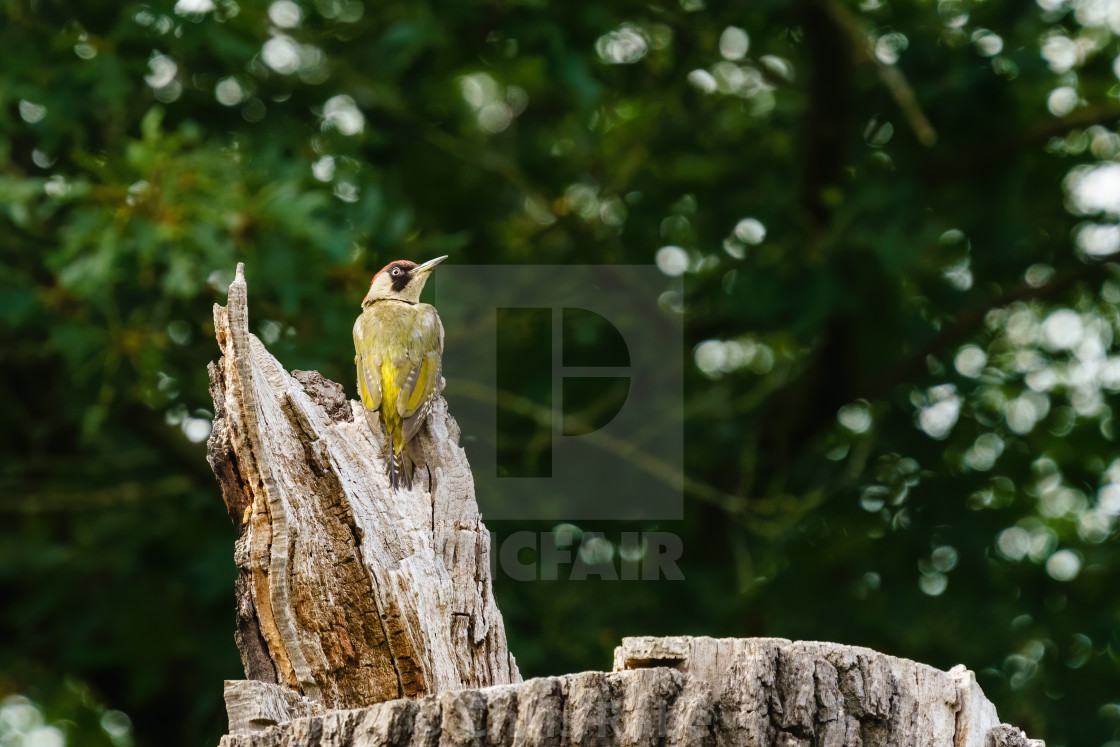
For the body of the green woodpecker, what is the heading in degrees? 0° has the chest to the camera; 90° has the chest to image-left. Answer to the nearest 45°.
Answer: approximately 180°

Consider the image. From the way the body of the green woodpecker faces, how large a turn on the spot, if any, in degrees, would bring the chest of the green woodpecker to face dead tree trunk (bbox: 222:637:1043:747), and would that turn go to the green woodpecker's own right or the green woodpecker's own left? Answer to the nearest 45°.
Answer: approximately 180°
